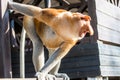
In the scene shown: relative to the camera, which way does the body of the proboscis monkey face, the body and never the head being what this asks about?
to the viewer's right
